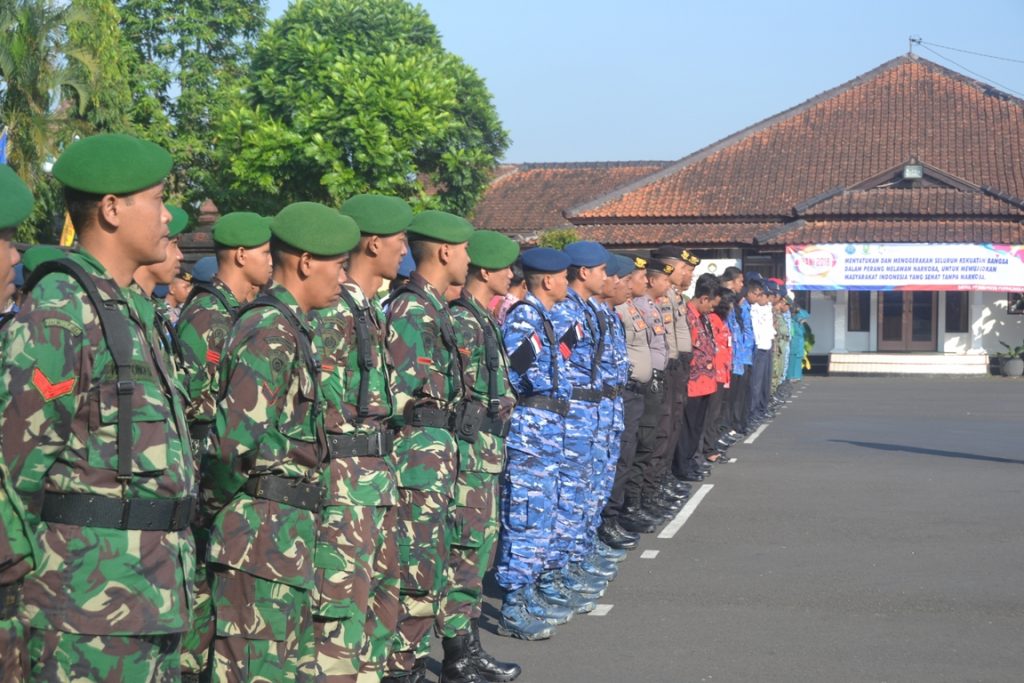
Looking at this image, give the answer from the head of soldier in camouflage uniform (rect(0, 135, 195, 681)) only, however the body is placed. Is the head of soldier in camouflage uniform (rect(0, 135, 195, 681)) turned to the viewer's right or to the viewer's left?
to the viewer's right

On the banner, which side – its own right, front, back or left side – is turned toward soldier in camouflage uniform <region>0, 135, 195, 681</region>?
front

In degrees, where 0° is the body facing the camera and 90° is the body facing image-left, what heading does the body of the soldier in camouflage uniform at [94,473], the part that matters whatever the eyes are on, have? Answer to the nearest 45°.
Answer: approximately 315°

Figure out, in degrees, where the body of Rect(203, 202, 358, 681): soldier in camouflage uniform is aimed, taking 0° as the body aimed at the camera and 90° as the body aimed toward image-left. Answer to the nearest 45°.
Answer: approximately 270°

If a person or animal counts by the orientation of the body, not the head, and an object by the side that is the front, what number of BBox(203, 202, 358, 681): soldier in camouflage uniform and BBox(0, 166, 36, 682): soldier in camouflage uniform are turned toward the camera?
0

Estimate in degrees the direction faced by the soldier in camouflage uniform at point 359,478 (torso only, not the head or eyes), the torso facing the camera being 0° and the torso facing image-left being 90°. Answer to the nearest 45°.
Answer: approximately 315°

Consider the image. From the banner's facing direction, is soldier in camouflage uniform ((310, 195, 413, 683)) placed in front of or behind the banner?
in front

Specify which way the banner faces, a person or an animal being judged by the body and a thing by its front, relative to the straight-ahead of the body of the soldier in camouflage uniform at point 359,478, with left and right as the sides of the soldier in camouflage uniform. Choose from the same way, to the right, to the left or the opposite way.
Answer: to the right

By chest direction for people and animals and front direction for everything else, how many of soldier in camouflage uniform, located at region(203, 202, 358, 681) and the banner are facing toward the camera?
1

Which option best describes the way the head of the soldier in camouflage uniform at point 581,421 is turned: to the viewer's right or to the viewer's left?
to the viewer's right

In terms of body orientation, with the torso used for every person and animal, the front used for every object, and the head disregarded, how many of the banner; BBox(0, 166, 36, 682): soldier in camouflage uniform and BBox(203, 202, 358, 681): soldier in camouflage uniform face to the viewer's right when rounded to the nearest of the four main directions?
2

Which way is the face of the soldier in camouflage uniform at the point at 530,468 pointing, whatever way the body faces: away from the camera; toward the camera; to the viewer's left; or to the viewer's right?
to the viewer's right

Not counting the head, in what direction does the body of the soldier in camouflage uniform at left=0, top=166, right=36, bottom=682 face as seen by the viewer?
to the viewer's right

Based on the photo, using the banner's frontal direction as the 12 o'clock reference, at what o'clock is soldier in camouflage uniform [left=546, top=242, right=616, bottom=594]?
The soldier in camouflage uniform is roughly at 12 o'clock from the banner.

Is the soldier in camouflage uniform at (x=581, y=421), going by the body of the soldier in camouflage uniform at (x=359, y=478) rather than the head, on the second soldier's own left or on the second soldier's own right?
on the second soldier's own left

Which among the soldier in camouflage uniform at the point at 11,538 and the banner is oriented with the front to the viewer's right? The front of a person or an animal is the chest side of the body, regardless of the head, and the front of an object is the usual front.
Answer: the soldier in camouflage uniform
